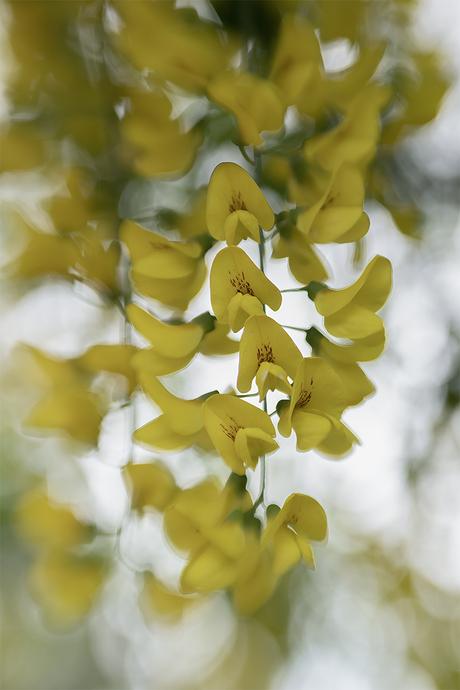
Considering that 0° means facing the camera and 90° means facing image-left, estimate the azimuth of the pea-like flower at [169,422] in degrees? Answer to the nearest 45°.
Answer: approximately 90°
